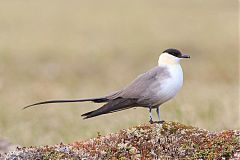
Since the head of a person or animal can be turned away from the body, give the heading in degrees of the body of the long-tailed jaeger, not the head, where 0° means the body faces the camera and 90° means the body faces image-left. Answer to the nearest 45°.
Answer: approximately 270°
